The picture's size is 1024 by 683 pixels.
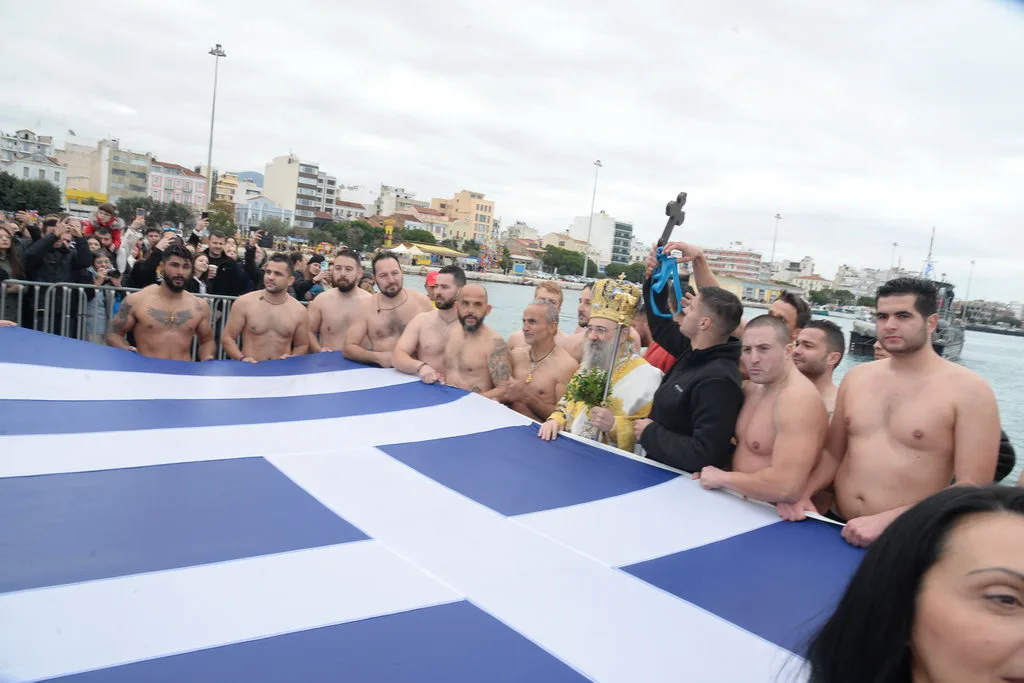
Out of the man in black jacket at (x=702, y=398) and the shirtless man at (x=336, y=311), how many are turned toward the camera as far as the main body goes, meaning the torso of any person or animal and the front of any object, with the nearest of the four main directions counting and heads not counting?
1

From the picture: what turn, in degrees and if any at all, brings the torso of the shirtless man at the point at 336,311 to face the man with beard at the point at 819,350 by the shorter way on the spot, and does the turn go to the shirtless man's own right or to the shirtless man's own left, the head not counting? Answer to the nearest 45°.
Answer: approximately 45° to the shirtless man's own left

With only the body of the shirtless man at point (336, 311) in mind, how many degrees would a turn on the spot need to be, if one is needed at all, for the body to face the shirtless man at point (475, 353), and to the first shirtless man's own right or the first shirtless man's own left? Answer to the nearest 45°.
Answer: approximately 45° to the first shirtless man's own left

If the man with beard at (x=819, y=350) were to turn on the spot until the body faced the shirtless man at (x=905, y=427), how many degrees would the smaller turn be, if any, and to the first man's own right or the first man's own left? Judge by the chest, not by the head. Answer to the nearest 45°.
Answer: approximately 45° to the first man's own left

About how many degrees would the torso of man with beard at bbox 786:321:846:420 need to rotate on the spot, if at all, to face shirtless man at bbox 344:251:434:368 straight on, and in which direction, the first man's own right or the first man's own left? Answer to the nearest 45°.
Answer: approximately 45° to the first man's own right

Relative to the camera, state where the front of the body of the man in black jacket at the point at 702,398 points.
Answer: to the viewer's left

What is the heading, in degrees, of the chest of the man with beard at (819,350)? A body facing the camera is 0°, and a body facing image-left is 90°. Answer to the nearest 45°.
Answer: approximately 45°

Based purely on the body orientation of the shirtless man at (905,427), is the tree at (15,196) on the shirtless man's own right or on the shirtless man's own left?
on the shirtless man's own right

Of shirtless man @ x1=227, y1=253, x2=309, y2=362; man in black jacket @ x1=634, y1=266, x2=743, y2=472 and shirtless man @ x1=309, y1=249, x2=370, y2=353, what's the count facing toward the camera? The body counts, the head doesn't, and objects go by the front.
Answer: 2

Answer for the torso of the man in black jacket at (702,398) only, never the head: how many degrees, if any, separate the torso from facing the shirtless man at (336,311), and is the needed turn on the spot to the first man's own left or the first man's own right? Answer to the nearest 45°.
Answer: approximately 45° to the first man's own right
